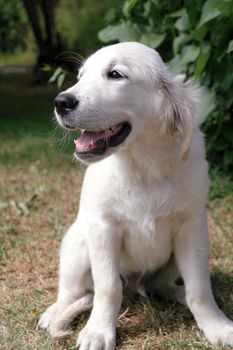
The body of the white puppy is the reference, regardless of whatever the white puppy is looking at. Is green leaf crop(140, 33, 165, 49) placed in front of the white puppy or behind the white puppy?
behind

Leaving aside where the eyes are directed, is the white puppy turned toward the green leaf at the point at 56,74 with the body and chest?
no

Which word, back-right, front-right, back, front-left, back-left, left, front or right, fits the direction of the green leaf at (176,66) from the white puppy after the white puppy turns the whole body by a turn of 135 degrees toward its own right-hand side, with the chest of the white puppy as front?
front-right

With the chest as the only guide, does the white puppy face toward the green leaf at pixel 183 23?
no

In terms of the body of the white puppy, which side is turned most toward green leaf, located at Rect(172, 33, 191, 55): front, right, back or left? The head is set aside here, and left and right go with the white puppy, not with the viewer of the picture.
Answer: back

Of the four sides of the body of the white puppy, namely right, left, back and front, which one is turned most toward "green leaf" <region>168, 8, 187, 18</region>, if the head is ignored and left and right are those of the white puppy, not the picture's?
back

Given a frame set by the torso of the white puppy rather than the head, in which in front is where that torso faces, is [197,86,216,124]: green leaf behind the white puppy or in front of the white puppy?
behind

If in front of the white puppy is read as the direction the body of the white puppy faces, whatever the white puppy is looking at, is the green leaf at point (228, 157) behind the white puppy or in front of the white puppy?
behind

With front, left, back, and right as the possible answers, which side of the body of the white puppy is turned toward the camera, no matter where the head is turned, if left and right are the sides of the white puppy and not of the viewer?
front

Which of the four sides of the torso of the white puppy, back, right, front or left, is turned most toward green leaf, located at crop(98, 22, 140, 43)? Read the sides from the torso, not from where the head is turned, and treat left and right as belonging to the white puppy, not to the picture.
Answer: back
